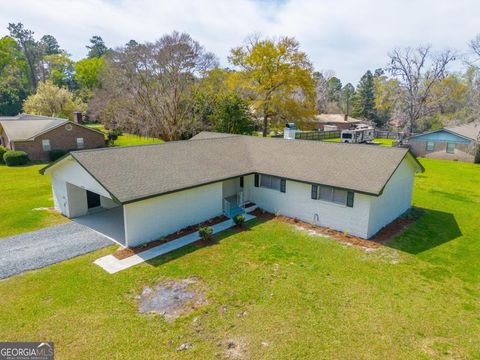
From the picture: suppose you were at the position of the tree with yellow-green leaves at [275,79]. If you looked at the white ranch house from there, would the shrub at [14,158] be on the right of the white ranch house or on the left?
right

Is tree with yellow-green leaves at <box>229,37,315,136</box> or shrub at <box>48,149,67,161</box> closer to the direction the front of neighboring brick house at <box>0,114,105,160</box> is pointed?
the shrub

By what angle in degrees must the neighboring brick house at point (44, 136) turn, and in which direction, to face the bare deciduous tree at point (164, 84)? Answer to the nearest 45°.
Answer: approximately 135° to its left

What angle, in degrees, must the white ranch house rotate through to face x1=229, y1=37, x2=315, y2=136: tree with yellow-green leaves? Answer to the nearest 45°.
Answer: approximately 135° to its right

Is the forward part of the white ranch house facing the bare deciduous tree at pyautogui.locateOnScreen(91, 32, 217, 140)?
no

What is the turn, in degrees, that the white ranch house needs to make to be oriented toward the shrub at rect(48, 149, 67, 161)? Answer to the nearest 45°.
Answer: approximately 90° to its right

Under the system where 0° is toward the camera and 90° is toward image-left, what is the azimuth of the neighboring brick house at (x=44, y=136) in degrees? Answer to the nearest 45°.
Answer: approximately 45°

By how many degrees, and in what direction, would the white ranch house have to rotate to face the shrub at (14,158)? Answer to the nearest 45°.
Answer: approximately 90° to its right

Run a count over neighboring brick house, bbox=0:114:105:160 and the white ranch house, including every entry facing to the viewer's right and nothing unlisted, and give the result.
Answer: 0

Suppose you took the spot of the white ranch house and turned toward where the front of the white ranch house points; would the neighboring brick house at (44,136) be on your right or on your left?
on your right

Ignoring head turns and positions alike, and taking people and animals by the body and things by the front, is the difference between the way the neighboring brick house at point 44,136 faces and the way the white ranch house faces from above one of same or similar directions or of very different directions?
same or similar directions

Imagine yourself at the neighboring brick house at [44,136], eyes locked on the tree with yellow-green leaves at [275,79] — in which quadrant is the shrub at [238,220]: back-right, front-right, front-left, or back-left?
front-right

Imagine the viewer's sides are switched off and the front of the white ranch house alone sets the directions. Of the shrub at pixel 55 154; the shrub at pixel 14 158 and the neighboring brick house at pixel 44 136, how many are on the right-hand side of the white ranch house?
3
